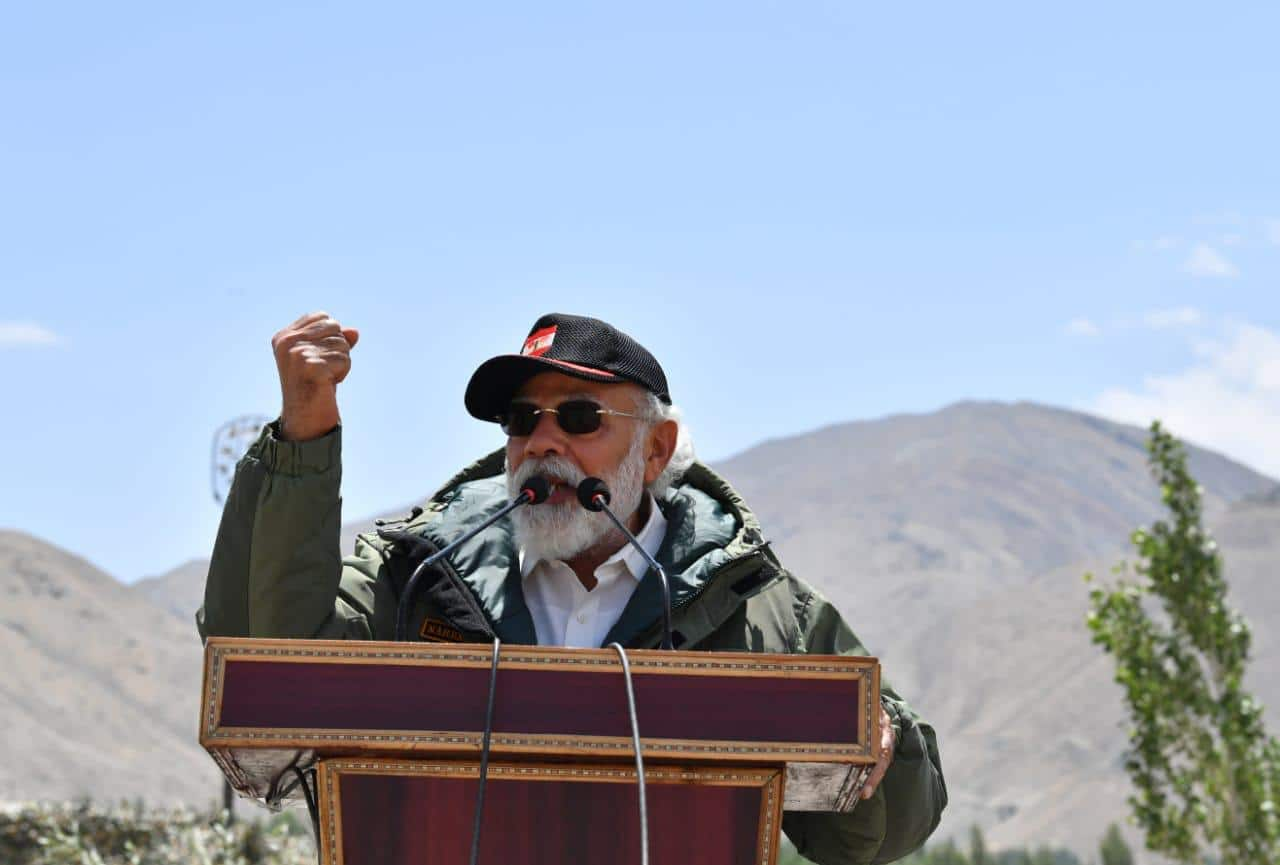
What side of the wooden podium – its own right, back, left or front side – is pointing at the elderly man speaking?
back

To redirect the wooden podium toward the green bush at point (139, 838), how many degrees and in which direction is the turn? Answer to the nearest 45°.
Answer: approximately 180°

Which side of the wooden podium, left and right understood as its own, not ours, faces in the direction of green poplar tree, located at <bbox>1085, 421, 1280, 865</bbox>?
back

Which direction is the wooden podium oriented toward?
toward the camera
